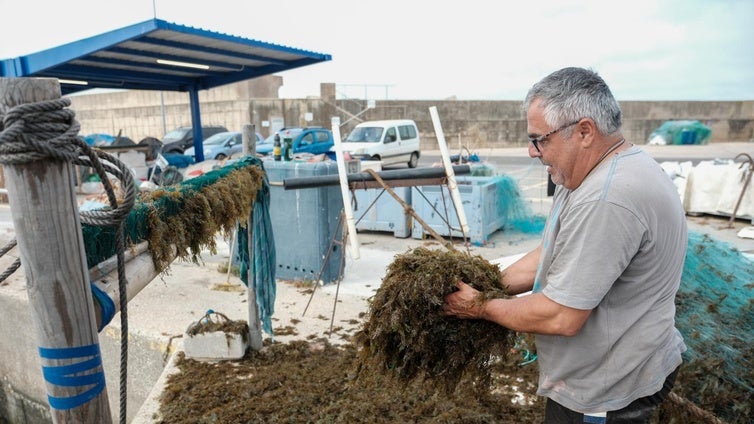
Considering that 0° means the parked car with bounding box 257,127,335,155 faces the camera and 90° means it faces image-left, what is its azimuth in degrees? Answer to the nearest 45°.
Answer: approximately 45°

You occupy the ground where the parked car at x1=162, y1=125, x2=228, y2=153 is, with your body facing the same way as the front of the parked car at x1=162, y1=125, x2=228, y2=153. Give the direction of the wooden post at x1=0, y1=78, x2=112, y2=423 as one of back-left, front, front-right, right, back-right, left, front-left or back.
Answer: front-left

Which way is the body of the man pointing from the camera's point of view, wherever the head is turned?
to the viewer's left

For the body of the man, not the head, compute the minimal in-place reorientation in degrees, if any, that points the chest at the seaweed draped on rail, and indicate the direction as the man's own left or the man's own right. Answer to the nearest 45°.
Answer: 0° — they already face it

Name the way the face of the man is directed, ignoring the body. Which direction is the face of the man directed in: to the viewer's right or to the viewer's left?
to the viewer's left

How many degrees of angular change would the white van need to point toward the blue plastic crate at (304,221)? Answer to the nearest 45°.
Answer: approximately 45° to its left

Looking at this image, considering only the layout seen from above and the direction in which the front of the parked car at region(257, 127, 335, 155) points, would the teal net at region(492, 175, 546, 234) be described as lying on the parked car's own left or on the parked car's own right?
on the parked car's own left

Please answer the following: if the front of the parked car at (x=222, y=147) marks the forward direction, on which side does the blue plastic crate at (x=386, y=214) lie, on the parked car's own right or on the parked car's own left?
on the parked car's own left

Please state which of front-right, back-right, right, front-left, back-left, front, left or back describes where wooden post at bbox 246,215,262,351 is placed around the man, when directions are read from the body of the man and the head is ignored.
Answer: front-right
